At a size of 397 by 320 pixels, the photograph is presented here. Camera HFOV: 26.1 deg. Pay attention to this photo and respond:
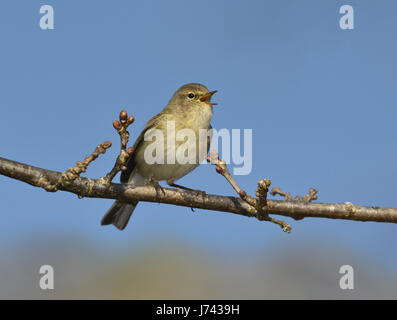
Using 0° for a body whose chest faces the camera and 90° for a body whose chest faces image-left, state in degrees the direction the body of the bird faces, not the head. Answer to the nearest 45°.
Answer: approximately 315°
